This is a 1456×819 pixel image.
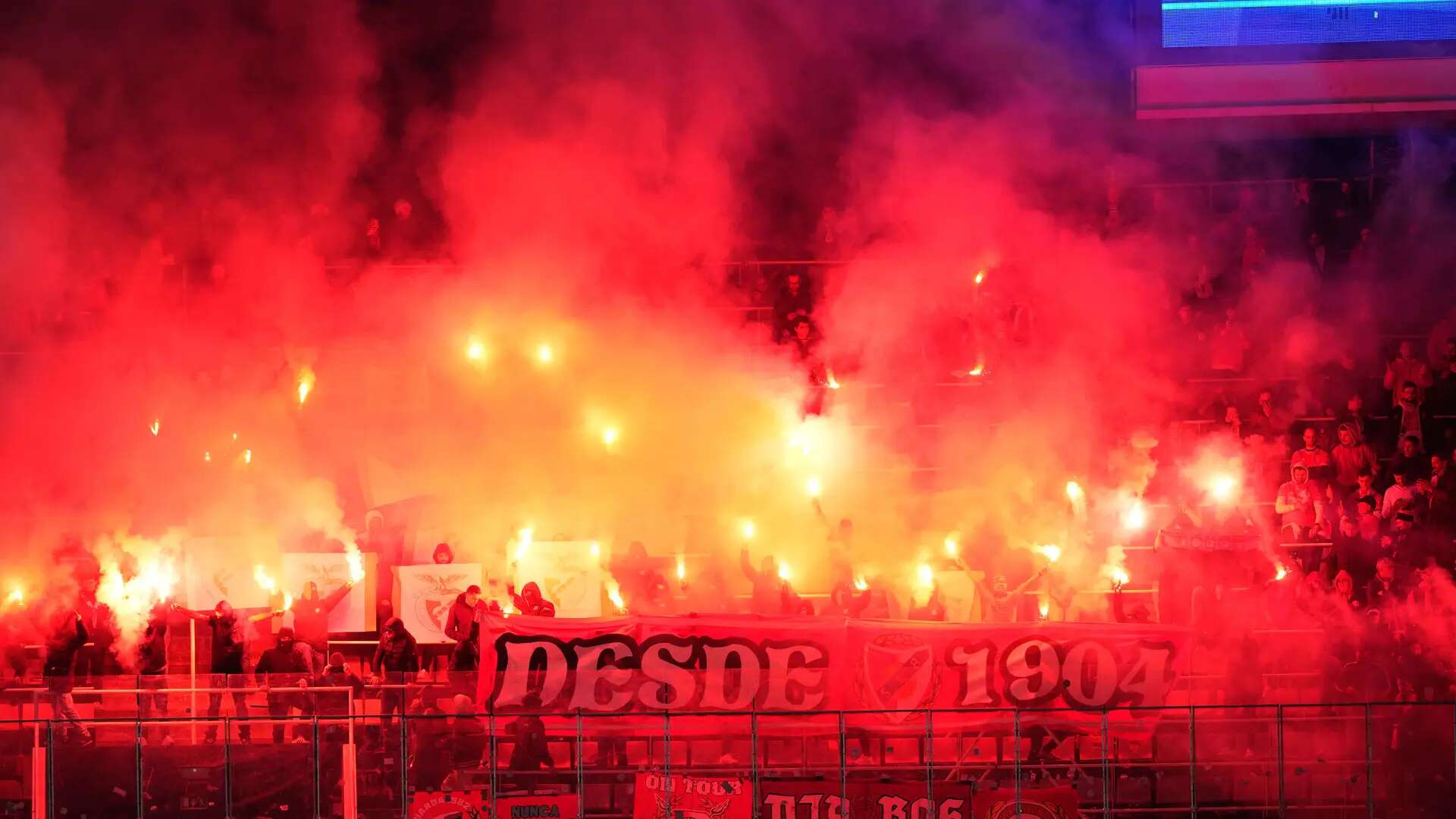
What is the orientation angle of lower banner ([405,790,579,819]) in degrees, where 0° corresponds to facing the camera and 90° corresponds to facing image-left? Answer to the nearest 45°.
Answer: approximately 0°

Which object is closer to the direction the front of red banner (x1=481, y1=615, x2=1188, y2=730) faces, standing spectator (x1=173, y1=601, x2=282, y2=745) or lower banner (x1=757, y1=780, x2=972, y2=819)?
the lower banner

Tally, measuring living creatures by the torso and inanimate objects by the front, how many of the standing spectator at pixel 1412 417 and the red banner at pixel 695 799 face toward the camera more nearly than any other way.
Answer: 2

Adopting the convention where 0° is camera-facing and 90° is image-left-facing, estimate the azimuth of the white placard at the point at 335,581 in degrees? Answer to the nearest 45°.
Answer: approximately 0°

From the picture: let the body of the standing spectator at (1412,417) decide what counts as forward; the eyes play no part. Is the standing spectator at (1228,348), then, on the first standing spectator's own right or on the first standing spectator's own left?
on the first standing spectator's own right

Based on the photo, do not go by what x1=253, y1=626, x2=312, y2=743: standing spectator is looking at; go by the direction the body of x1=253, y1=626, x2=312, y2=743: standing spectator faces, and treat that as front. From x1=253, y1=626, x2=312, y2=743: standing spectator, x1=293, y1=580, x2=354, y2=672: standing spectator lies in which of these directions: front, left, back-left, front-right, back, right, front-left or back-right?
back
